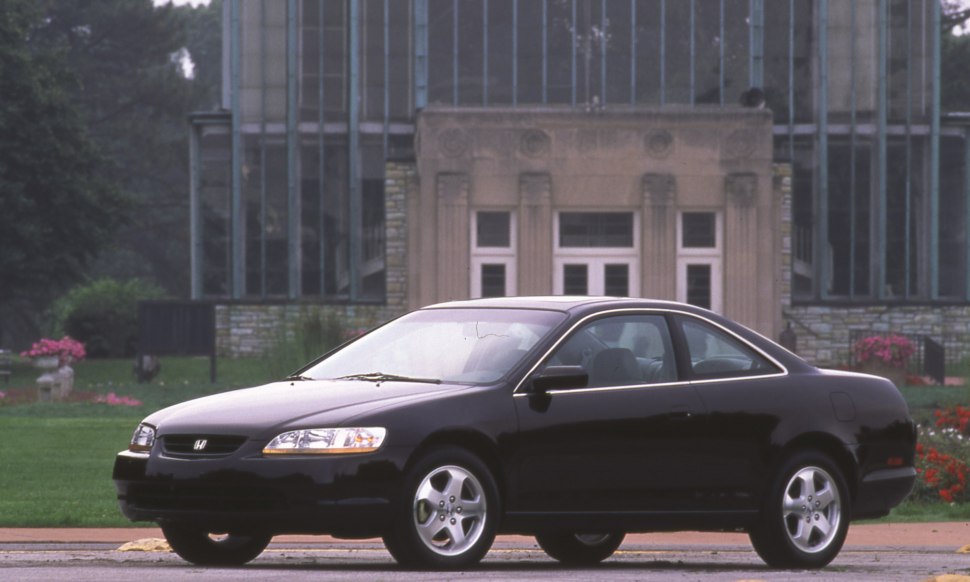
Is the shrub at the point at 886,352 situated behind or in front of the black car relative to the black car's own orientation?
behind

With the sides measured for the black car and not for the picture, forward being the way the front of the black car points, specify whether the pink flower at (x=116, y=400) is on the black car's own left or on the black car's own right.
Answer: on the black car's own right

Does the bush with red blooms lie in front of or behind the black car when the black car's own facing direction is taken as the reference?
behind

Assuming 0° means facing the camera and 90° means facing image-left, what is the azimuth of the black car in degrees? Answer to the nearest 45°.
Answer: approximately 45°
